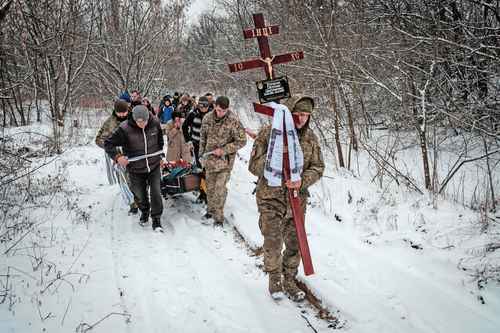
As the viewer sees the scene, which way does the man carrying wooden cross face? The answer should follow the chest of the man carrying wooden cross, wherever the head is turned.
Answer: toward the camera
